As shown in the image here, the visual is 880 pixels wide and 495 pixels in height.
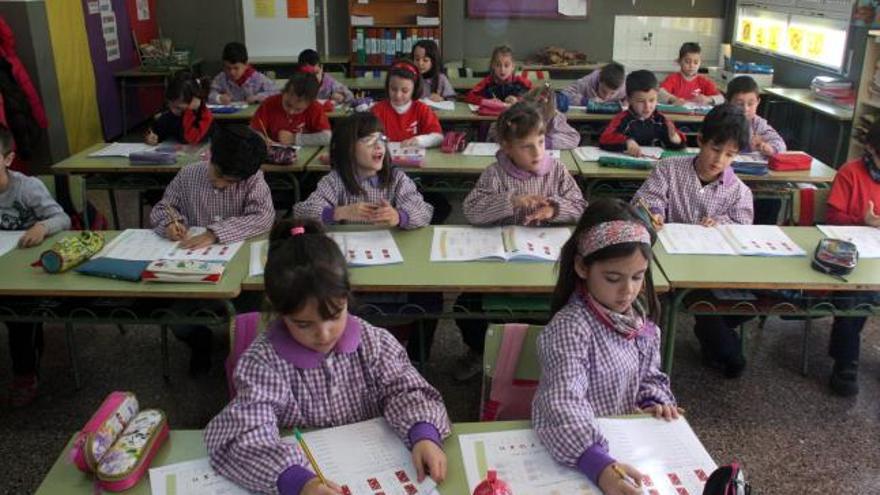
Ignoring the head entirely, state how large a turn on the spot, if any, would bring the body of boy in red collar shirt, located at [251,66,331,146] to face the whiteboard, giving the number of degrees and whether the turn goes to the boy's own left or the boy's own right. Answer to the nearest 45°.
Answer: approximately 180°

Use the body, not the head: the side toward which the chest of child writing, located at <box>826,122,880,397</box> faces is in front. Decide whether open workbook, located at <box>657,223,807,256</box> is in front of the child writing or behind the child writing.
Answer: in front

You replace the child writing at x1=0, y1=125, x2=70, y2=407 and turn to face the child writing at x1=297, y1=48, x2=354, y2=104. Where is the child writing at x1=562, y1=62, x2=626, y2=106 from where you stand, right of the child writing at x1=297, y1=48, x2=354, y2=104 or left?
right

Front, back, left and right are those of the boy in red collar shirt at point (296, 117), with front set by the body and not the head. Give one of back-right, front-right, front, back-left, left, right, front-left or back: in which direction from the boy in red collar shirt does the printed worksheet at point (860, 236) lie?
front-left

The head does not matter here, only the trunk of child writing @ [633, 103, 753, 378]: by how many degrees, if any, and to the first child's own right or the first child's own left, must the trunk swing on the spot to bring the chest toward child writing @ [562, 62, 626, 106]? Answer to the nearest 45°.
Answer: approximately 180°

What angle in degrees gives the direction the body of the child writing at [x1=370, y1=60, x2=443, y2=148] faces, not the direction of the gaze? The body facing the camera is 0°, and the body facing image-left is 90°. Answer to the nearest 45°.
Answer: approximately 0°

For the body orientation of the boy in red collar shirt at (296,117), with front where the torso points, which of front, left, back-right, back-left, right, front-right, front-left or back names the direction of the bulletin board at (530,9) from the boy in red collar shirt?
back-left
